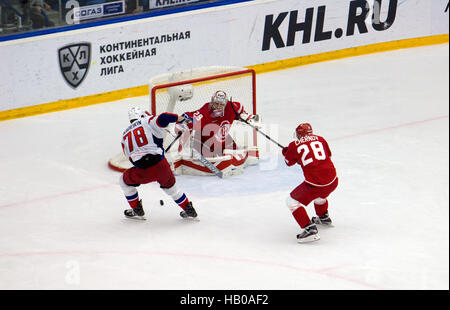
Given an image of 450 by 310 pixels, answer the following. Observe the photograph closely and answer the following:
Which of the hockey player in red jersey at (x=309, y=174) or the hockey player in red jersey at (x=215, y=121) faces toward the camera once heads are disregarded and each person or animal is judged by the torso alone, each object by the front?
the hockey player in red jersey at (x=215, y=121)

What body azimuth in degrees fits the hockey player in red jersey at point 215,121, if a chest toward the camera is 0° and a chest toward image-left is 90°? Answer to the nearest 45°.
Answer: approximately 0°

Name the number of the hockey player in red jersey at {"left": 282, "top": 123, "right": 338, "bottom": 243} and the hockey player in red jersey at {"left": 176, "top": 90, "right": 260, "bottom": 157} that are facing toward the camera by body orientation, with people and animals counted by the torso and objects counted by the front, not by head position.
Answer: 1

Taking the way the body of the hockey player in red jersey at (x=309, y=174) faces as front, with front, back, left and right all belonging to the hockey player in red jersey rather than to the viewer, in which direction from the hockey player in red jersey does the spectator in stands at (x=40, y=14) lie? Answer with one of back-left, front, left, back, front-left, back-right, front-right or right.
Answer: front

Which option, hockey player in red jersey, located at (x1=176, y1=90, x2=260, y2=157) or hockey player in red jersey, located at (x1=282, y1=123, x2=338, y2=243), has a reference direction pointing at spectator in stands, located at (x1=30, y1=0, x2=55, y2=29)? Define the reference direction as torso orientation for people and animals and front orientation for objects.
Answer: hockey player in red jersey, located at (x1=282, y1=123, x2=338, y2=243)

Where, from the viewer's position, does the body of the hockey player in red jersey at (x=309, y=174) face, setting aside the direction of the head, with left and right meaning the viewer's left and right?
facing away from the viewer and to the left of the viewer

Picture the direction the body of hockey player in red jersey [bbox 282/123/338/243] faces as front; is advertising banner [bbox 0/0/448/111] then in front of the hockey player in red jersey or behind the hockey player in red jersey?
in front

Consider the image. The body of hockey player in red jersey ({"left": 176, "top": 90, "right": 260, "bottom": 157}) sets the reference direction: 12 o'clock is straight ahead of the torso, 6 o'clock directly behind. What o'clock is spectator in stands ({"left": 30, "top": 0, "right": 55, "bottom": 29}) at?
The spectator in stands is roughly at 4 o'clock from the hockey player in red jersey.

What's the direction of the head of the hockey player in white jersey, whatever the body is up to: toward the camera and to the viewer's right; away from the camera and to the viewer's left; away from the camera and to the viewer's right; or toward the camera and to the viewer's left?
away from the camera and to the viewer's right

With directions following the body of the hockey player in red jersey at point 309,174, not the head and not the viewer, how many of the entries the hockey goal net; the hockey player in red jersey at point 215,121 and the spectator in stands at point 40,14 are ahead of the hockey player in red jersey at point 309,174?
3

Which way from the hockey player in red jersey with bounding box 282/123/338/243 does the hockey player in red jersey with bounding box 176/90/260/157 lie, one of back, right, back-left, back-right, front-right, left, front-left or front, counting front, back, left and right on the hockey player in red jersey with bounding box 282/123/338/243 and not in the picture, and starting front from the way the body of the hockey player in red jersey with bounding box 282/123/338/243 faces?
front

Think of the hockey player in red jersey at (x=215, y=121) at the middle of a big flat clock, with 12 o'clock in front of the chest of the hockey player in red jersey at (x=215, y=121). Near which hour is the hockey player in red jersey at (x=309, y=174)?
the hockey player in red jersey at (x=309, y=174) is roughly at 11 o'clock from the hockey player in red jersey at (x=215, y=121).

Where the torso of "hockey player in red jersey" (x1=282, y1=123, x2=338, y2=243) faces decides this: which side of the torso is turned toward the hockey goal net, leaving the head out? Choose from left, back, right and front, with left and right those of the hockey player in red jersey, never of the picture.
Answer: front

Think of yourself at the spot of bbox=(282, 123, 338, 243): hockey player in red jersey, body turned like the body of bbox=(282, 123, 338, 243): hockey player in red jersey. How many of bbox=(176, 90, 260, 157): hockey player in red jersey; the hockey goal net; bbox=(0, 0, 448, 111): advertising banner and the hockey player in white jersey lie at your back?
0
